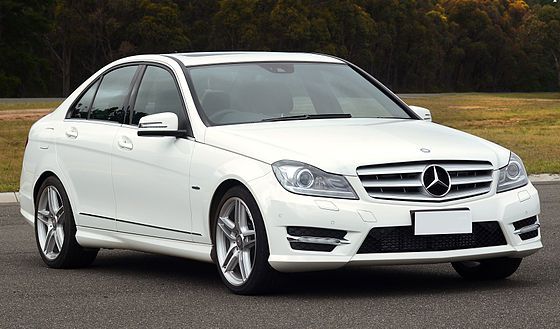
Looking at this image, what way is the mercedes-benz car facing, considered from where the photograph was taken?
facing the viewer and to the right of the viewer
